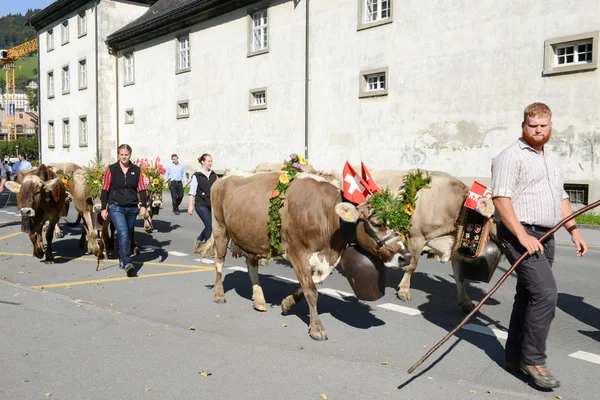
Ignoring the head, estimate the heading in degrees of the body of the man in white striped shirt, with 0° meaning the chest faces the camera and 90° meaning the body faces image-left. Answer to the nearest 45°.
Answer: approximately 315°

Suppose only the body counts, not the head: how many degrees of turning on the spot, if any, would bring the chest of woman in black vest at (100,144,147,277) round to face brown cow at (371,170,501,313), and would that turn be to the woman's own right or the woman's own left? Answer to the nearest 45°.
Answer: approximately 45° to the woman's own left

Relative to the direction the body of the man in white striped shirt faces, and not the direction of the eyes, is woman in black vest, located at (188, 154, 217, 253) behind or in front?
behind

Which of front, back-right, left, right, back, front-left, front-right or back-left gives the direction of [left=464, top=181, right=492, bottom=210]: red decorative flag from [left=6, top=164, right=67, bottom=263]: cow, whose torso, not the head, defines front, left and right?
front-left

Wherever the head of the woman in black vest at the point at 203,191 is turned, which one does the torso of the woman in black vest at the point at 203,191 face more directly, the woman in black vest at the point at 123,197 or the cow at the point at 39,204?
the woman in black vest

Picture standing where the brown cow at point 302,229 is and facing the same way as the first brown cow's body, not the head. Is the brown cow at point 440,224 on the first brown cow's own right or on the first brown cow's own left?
on the first brown cow's own left

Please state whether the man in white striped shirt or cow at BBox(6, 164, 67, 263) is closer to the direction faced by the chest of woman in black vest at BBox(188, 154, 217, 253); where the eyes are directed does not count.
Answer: the man in white striped shirt

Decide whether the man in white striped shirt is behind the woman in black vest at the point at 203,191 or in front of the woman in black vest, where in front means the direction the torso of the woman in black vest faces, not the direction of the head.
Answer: in front

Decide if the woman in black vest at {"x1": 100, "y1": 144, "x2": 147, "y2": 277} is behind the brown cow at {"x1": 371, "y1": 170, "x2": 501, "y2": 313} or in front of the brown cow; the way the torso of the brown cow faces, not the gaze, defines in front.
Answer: behind

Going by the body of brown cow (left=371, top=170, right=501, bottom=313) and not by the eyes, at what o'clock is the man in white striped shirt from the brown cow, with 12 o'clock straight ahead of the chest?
The man in white striped shirt is roughly at 1 o'clock from the brown cow.
